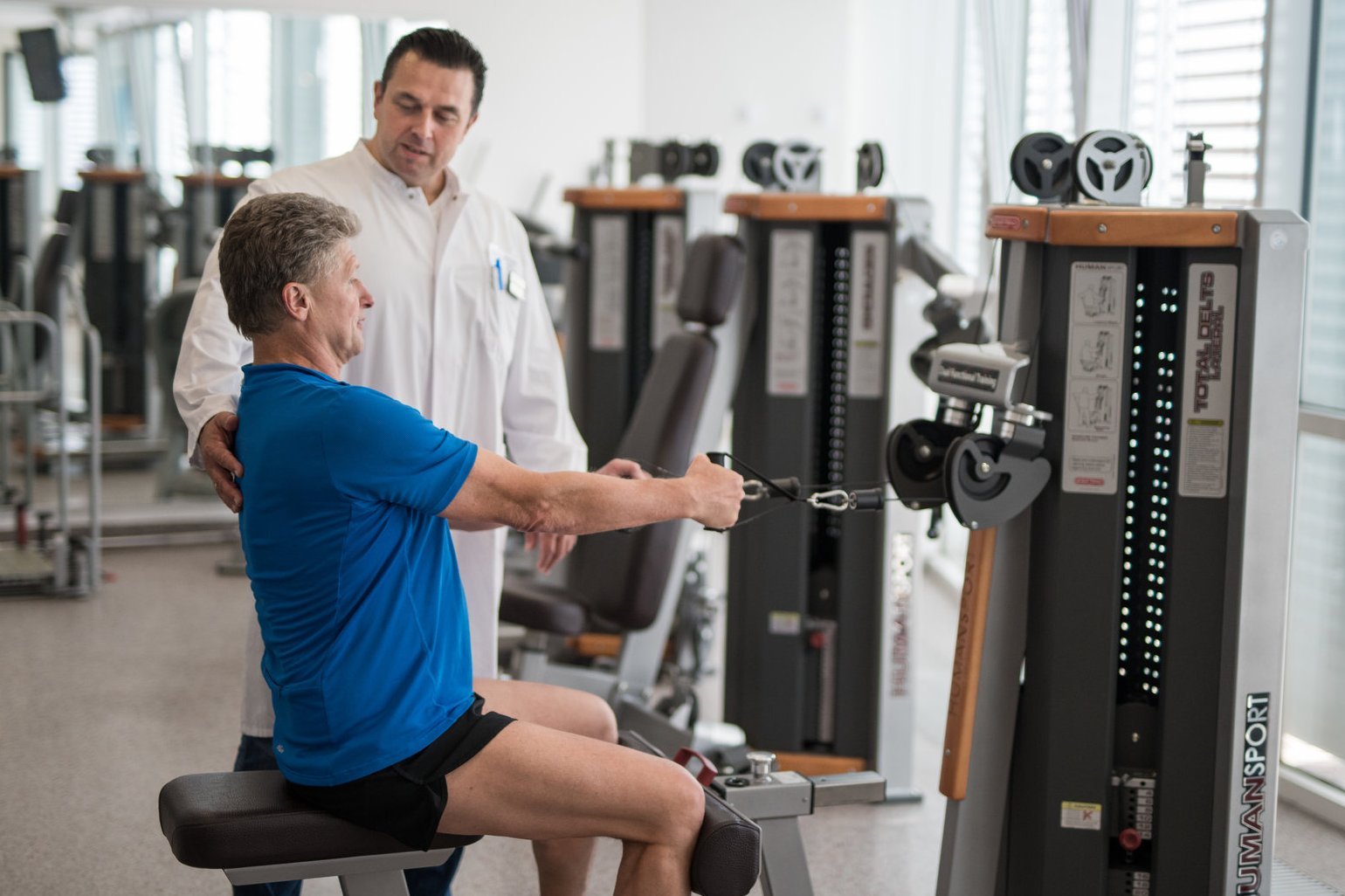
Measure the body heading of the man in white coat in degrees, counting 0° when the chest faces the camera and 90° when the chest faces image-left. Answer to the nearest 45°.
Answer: approximately 0°

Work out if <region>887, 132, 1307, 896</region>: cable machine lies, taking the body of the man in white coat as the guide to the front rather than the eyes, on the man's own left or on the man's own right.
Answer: on the man's own left

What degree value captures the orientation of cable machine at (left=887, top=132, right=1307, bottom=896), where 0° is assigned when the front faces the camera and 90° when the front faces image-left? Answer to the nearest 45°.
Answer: approximately 45°

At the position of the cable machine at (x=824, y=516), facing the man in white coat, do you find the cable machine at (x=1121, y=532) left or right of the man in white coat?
left

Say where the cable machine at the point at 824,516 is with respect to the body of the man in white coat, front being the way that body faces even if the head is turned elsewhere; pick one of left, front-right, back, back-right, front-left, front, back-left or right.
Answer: back-left

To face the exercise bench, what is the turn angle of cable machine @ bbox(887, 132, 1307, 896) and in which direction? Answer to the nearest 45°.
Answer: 0° — it already faces it

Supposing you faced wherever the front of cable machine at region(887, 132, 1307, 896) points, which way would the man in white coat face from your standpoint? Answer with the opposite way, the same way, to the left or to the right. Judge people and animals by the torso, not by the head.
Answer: to the left

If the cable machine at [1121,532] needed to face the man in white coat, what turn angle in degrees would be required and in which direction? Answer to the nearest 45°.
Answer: approximately 45° to its right

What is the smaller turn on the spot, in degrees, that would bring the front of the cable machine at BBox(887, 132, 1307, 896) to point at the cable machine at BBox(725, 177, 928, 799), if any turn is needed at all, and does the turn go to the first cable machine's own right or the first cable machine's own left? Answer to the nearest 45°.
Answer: approximately 90° to the first cable machine's own right

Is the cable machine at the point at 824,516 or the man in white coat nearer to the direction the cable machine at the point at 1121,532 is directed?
the man in white coat
